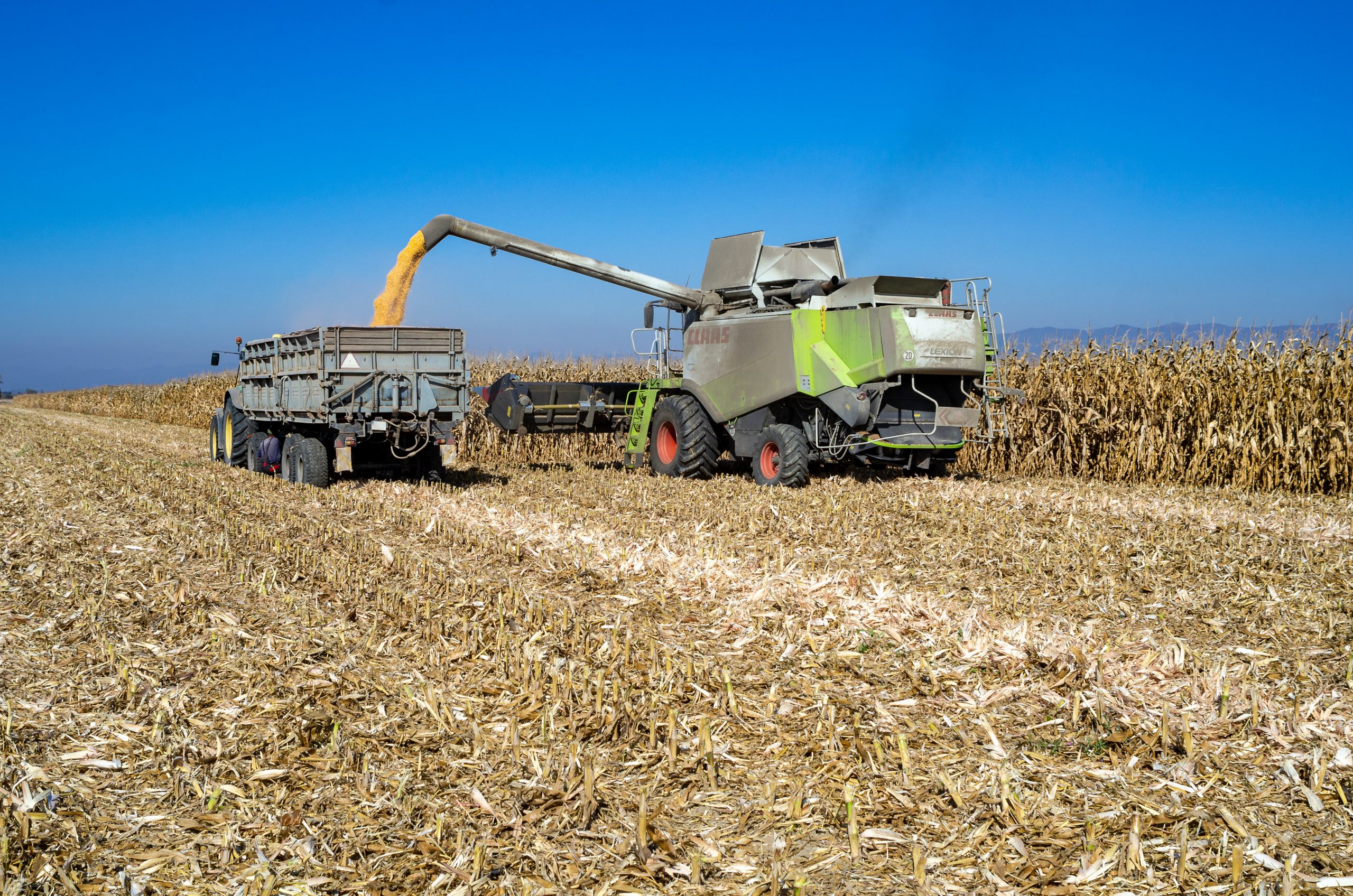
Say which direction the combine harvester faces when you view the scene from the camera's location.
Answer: facing away from the viewer and to the left of the viewer
